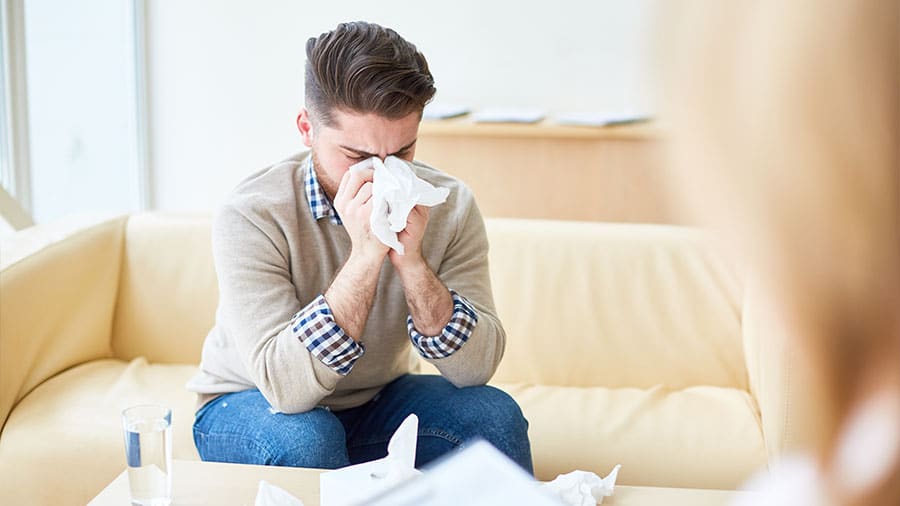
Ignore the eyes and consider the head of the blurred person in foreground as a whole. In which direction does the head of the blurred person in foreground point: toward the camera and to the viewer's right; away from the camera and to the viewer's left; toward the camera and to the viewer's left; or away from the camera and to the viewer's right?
away from the camera and to the viewer's left

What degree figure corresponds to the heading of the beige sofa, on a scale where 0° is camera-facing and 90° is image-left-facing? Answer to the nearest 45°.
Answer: approximately 0°

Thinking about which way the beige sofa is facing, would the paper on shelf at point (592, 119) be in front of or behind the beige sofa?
behind

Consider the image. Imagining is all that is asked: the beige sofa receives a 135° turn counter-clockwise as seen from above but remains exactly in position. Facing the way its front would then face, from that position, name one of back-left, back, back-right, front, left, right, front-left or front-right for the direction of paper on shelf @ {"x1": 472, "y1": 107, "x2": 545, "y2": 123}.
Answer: front-left

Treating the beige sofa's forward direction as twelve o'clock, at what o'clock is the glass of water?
The glass of water is roughly at 1 o'clock from the beige sofa.

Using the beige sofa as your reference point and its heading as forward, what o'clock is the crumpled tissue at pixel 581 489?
The crumpled tissue is roughly at 12 o'clock from the beige sofa.

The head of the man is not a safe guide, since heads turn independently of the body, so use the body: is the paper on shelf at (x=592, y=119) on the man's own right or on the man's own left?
on the man's own left

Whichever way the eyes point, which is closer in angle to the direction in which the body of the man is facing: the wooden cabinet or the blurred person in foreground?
the blurred person in foreground

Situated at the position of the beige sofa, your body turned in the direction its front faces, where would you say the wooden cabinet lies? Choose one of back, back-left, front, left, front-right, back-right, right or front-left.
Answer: back
